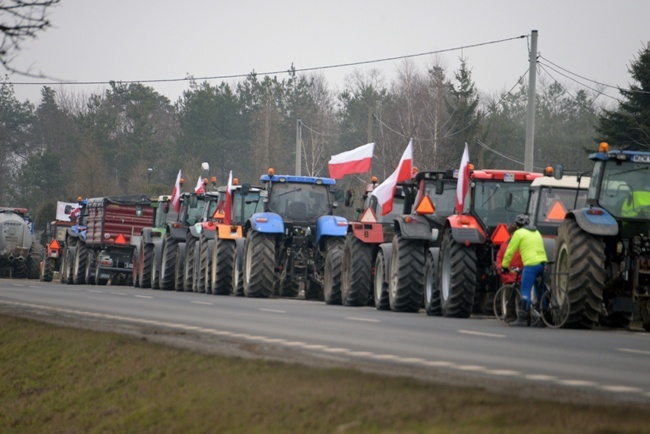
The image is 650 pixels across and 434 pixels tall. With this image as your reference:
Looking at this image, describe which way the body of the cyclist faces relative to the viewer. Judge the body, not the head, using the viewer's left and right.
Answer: facing away from the viewer and to the left of the viewer

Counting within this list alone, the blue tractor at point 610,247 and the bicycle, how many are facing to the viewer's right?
0

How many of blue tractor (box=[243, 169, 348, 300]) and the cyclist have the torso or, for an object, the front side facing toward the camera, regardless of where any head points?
0

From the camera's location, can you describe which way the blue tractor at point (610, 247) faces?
facing away from the viewer and to the left of the viewer

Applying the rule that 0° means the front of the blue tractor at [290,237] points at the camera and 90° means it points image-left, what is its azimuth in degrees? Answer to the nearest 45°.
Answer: approximately 180°

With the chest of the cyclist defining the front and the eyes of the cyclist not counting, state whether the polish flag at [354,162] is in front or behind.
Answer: in front

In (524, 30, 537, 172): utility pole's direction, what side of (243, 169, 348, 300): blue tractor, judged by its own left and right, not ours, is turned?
right
